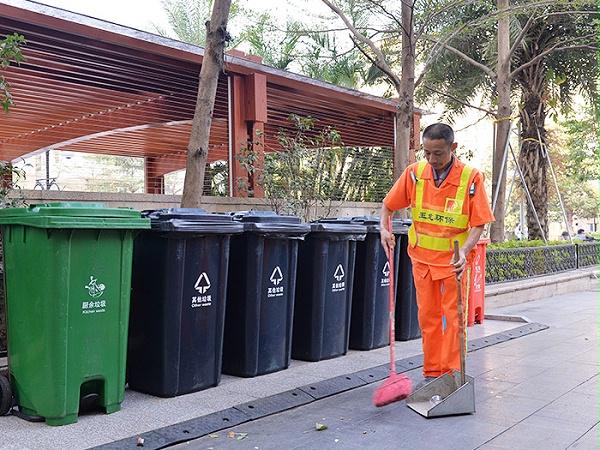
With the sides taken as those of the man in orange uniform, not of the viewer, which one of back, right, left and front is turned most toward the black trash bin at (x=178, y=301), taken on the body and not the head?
right

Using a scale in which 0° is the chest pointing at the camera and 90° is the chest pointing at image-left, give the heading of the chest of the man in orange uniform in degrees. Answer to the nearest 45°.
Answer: approximately 0°

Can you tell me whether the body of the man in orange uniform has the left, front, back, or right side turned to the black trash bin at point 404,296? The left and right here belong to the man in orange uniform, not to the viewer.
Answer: back

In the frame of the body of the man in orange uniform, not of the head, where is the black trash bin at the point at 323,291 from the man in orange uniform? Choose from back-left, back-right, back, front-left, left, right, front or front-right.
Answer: back-right

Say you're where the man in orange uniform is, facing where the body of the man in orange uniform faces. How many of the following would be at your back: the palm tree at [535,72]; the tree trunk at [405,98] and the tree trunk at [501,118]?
3

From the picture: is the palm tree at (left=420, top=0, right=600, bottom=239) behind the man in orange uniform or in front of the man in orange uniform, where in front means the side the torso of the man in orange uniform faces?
behind

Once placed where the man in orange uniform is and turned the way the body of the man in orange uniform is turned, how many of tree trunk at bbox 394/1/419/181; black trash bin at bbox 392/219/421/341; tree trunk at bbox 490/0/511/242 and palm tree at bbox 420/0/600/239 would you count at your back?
4

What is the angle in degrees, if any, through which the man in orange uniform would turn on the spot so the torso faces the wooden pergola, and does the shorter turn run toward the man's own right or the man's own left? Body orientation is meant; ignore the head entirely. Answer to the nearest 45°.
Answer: approximately 135° to the man's own right

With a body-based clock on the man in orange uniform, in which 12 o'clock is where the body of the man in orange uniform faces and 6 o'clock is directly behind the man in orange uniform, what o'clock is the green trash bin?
The green trash bin is roughly at 2 o'clock from the man in orange uniform.

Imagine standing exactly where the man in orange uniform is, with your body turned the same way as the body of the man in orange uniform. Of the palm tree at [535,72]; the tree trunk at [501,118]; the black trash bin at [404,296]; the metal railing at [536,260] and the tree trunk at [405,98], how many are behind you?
5

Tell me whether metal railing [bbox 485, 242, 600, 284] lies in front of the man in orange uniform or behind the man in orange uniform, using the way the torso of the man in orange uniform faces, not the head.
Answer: behind

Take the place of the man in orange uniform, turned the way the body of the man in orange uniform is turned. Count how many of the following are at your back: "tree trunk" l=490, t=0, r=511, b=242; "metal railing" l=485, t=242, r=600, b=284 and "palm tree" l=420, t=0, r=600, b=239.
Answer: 3

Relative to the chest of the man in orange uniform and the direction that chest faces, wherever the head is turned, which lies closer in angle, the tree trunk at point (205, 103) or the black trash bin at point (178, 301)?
the black trash bin

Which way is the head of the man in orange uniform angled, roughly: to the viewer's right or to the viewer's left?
to the viewer's left
